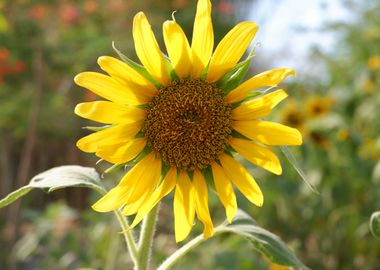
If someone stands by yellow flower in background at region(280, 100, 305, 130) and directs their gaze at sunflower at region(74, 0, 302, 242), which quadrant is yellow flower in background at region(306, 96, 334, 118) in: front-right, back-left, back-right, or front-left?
back-left

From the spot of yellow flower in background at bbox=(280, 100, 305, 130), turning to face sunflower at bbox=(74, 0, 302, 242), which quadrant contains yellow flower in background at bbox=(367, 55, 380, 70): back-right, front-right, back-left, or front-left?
back-left

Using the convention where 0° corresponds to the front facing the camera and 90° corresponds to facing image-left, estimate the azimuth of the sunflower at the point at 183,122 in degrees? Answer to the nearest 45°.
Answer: approximately 0°

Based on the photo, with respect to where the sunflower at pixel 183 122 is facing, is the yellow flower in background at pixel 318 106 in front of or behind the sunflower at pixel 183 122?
behind

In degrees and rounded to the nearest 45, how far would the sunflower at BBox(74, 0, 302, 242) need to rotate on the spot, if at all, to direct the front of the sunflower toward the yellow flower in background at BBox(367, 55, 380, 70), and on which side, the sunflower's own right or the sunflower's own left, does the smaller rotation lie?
approximately 135° to the sunflower's own left

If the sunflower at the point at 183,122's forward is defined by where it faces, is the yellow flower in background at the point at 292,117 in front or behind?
behind
